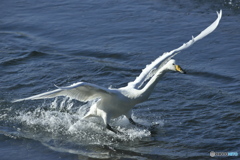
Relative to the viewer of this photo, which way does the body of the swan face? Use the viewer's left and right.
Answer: facing the viewer and to the right of the viewer
